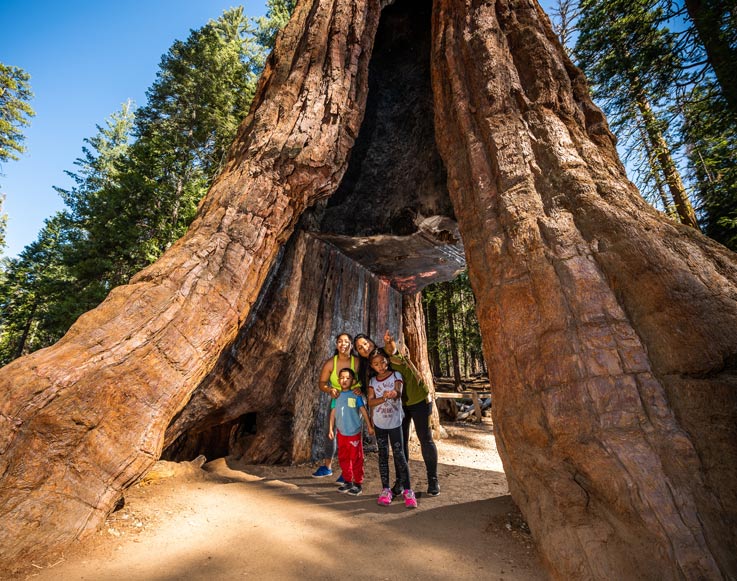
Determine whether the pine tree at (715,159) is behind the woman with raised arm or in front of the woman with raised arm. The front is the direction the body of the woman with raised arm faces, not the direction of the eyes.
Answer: behind

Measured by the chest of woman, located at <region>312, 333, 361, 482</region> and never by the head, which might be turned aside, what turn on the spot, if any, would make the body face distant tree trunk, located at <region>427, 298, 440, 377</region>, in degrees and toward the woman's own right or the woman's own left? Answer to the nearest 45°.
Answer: approximately 180°

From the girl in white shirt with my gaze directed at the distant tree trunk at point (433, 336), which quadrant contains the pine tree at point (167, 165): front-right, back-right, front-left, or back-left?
front-left

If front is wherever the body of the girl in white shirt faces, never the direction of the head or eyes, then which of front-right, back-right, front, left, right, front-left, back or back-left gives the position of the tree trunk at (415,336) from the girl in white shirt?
back

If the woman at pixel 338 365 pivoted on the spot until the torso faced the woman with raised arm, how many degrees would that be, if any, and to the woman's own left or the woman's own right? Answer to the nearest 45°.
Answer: approximately 45° to the woman's own left

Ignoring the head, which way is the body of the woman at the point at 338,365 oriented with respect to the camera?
toward the camera

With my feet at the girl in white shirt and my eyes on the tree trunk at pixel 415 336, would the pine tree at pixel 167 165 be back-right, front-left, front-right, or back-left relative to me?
front-left

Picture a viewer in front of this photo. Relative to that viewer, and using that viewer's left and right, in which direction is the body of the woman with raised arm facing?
facing the viewer and to the left of the viewer

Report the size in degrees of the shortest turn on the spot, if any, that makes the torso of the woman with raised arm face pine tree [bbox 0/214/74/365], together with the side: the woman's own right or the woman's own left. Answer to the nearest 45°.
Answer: approximately 90° to the woman's own right

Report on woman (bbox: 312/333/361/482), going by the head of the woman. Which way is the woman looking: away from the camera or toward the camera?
toward the camera

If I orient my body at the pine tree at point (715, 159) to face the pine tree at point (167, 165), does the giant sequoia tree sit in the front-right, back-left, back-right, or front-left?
front-left

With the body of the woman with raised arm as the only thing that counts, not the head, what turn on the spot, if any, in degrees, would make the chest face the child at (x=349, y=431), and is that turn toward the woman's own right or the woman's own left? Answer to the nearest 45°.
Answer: approximately 45° to the woman's own right

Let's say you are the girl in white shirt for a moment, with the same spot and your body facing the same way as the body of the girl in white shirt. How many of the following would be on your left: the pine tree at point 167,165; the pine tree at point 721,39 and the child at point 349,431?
1

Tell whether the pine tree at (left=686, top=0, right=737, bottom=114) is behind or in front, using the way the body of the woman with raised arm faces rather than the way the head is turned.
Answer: behind

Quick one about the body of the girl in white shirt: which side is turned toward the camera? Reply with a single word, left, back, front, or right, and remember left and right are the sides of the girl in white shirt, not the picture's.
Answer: front

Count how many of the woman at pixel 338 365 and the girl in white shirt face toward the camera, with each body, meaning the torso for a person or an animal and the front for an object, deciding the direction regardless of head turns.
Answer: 2

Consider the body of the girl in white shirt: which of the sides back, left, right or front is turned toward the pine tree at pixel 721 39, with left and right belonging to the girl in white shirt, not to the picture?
left
